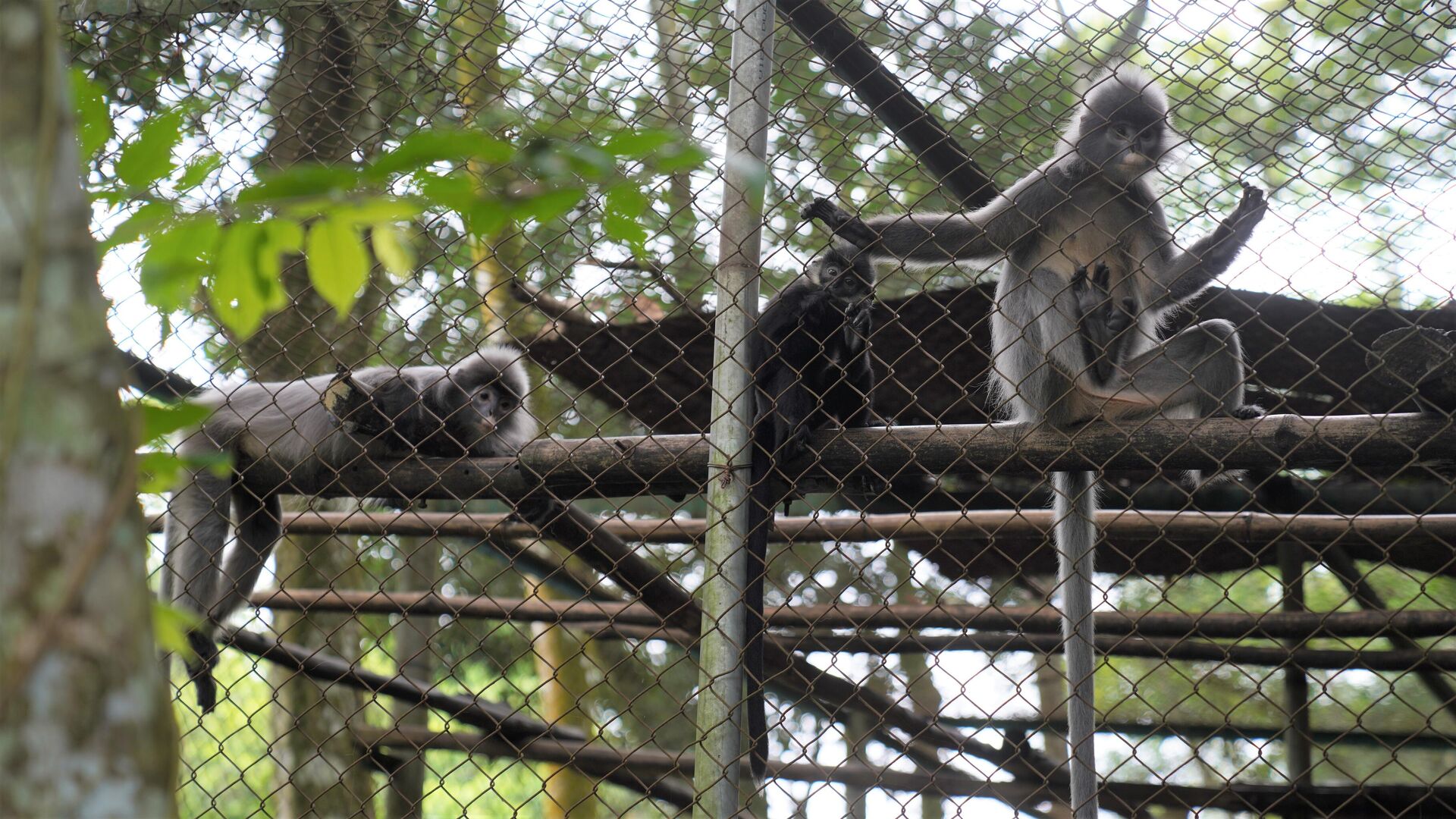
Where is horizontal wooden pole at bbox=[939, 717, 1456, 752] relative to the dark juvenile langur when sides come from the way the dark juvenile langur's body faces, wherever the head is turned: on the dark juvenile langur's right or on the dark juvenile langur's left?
on the dark juvenile langur's left

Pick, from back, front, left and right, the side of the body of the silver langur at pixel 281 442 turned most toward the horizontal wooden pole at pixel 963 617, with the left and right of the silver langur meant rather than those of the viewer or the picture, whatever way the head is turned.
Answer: front

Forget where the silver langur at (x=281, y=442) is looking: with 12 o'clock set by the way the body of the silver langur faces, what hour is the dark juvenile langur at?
The dark juvenile langur is roughly at 1 o'clock from the silver langur.

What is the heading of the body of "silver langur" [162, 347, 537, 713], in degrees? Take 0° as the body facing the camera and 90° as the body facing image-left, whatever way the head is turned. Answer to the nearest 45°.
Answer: approximately 270°

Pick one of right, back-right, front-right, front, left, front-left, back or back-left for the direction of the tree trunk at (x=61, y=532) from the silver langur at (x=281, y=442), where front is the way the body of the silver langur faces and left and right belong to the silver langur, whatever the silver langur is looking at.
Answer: right

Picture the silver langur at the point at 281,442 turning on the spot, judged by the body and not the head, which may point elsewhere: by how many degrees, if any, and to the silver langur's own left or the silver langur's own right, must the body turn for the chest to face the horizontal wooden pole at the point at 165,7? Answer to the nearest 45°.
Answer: approximately 135° to the silver langur's own right

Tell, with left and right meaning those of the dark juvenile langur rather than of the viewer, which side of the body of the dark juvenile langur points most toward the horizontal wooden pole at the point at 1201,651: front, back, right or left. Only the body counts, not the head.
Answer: left

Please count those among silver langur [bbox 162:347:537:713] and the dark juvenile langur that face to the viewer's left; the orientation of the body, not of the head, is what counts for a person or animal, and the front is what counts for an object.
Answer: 0

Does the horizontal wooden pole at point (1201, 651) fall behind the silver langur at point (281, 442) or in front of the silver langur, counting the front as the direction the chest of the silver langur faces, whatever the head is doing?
in front

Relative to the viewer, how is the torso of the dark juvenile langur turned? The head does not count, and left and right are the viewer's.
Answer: facing the viewer and to the right of the viewer

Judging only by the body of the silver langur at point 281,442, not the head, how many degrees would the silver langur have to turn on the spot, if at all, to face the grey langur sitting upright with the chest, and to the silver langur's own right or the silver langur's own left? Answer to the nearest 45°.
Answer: approximately 45° to the silver langur's own right
